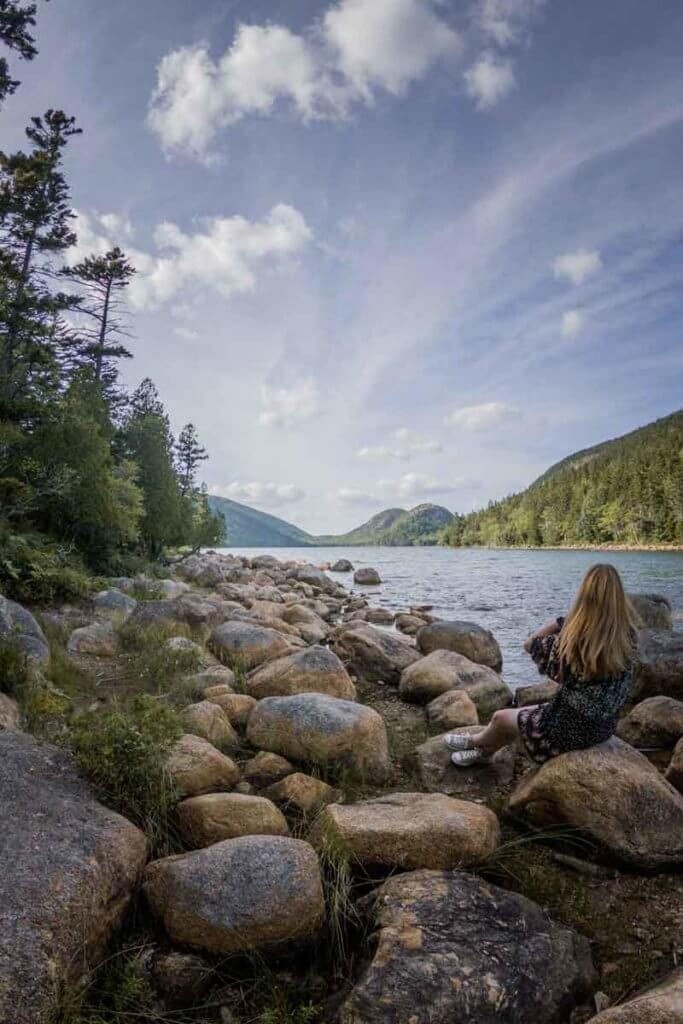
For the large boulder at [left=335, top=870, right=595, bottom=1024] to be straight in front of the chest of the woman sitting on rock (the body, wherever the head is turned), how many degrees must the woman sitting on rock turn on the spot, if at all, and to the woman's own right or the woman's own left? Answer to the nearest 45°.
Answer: approximately 135° to the woman's own left

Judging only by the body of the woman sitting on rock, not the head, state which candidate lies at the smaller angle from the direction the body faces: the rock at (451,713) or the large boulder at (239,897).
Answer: the rock

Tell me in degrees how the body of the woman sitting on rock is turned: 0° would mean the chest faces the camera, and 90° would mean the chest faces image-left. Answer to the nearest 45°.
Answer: approximately 135°

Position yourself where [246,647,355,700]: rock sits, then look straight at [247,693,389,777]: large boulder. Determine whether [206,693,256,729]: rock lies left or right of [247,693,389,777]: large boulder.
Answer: right

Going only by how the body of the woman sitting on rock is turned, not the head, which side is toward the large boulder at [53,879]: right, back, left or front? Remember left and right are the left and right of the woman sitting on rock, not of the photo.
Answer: left

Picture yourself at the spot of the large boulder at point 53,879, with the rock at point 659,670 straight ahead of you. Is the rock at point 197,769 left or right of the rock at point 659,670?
left

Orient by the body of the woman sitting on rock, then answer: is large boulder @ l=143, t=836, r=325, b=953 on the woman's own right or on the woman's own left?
on the woman's own left

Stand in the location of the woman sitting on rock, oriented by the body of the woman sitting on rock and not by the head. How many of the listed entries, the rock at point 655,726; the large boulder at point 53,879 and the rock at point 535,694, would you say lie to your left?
1

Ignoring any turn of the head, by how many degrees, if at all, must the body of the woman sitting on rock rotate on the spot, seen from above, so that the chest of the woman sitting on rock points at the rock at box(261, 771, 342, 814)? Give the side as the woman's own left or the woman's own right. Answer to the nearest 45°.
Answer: approximately 45° to the woman's own left

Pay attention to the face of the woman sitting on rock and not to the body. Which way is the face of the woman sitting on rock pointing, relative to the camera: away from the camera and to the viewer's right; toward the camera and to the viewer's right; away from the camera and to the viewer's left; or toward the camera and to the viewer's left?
away from the camera and to the viewer's left

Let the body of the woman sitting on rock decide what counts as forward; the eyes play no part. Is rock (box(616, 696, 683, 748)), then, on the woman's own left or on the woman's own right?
on the woman's own right

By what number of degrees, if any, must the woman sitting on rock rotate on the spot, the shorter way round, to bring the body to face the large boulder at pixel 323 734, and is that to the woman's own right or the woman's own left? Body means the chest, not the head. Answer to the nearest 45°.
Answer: approximately 45° to the woman's own left

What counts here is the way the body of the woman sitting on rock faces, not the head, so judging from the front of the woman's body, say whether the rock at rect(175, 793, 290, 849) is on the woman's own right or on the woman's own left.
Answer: on the woman's own left

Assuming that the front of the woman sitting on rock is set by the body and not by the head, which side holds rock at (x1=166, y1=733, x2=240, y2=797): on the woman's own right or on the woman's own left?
on the woman's own left

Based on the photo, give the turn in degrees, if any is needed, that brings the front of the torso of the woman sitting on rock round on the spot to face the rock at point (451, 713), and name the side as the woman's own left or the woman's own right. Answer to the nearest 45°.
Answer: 0° — they already face it
